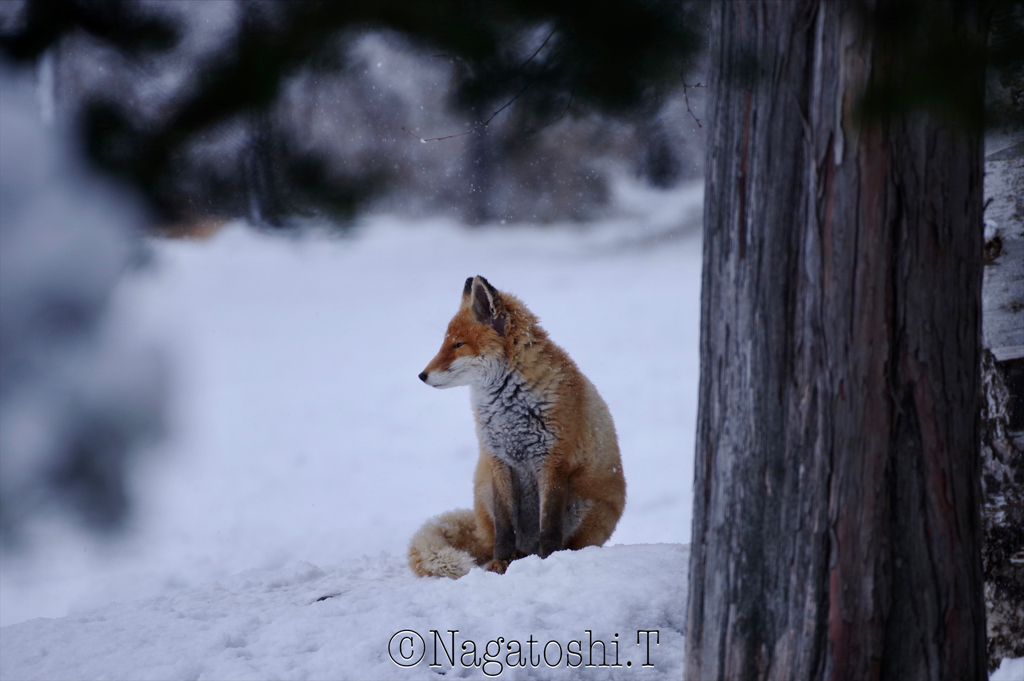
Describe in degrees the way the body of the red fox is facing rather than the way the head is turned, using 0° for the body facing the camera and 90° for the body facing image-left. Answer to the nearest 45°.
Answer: approximately 45°

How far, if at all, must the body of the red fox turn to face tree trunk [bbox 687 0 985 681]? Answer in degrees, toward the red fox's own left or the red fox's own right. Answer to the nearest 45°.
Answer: approximately 45° to the red fox's own left
